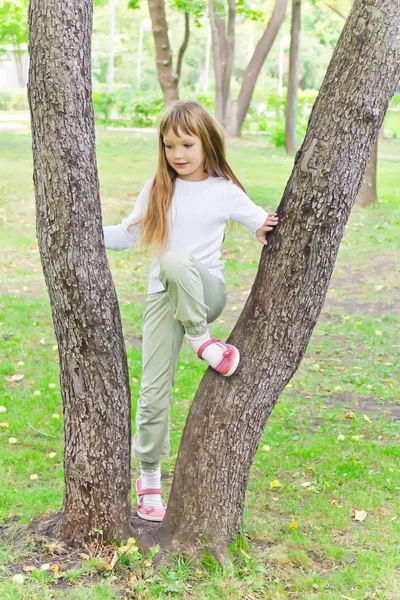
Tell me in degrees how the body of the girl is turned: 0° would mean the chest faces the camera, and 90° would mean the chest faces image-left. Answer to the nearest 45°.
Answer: approximately 0°

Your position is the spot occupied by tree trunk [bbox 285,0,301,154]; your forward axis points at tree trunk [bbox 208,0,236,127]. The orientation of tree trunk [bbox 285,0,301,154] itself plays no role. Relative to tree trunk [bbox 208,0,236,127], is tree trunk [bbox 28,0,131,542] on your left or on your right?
left

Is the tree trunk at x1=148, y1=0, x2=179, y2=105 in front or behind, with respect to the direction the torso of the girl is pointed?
behind

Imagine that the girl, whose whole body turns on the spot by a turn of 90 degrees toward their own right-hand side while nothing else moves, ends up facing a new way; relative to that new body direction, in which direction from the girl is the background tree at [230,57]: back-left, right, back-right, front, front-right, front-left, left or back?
right

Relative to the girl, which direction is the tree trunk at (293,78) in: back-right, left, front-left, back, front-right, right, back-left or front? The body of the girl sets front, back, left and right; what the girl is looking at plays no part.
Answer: back

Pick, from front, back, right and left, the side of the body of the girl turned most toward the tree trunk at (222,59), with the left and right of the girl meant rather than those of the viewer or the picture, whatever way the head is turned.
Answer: back

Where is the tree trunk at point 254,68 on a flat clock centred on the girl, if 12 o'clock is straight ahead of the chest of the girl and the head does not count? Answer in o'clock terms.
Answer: The tree trunk is roughly at 6 o'clock from the girl.

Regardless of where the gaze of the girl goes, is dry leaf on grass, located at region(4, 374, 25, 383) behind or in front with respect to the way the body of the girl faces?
behind
